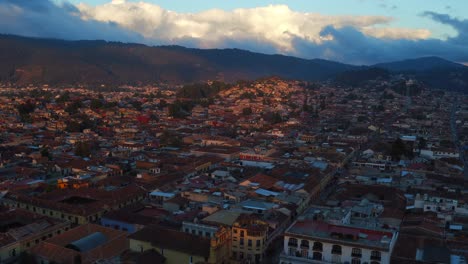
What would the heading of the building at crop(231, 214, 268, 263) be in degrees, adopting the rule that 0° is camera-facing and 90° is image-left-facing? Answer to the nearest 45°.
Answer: approximately 0°

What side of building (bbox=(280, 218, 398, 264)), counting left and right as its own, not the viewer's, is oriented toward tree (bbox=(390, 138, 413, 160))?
back

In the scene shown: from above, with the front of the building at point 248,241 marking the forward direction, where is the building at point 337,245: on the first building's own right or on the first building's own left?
on the first building's own left

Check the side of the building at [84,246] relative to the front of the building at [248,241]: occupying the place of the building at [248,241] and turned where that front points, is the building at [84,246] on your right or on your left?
on your right

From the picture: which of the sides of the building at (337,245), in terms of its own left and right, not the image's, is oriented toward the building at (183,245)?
right

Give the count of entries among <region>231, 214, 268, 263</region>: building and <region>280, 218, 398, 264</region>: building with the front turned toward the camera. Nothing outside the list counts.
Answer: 2

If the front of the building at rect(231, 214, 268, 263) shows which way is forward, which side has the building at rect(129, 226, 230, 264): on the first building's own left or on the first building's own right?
on the first building's own right

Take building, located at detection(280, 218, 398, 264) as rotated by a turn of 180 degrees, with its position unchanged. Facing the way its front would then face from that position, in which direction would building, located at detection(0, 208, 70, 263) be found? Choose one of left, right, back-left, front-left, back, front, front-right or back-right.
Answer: left

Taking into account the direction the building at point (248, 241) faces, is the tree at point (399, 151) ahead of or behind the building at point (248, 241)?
behind

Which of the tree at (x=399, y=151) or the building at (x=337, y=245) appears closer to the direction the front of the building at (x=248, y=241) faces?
the building

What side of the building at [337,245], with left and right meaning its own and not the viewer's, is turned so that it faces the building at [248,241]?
right
